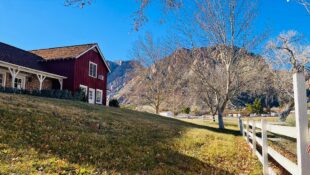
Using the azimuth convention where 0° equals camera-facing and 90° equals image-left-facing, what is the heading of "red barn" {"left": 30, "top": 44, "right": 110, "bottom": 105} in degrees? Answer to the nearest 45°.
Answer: approximately 315°
